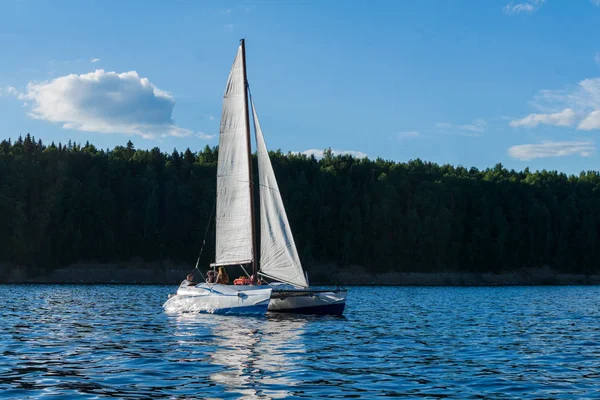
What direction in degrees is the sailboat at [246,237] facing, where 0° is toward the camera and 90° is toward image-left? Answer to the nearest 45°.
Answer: approximately 315°
